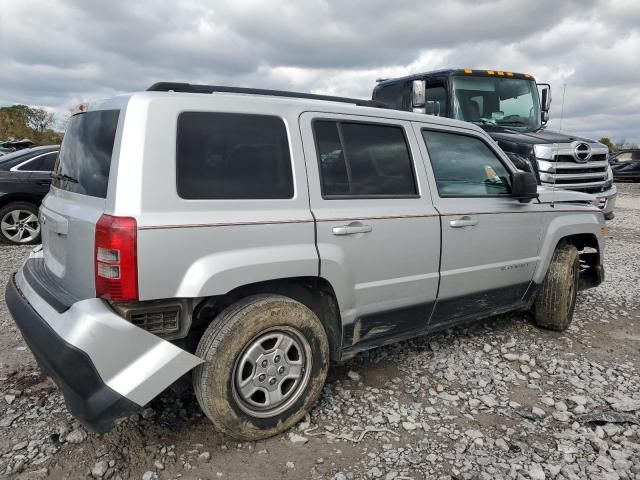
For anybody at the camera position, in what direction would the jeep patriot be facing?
facing away from the viewer and to the right of the viewer
